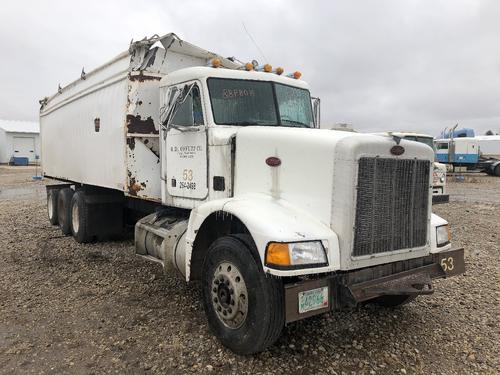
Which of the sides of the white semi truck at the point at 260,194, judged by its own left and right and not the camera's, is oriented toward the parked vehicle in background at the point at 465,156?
left

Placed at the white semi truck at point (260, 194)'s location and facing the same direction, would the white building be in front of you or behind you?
behind

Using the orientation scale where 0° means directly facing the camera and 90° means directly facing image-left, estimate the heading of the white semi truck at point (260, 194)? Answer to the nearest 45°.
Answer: approximately 315°

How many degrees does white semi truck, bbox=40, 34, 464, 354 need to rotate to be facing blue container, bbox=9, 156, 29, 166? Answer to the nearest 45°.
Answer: approximately 180°

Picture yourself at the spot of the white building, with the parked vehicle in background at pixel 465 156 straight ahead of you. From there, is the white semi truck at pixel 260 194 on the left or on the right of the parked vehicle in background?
right
